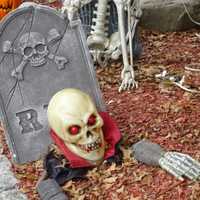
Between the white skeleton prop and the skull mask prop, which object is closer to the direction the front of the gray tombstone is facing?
the skull mask prop

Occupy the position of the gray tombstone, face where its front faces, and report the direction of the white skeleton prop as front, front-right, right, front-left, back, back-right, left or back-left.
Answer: back-left

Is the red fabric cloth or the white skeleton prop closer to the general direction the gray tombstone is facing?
the red fabric cloth

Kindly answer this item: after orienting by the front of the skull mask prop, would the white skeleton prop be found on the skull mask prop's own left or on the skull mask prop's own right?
on the skull mask prop's own left

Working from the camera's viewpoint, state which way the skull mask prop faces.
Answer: facing the viewer and to the right of the viewer

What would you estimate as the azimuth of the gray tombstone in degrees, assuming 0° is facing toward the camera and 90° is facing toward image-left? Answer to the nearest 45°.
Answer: approximately 0°

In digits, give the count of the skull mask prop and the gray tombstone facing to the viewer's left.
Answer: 0
